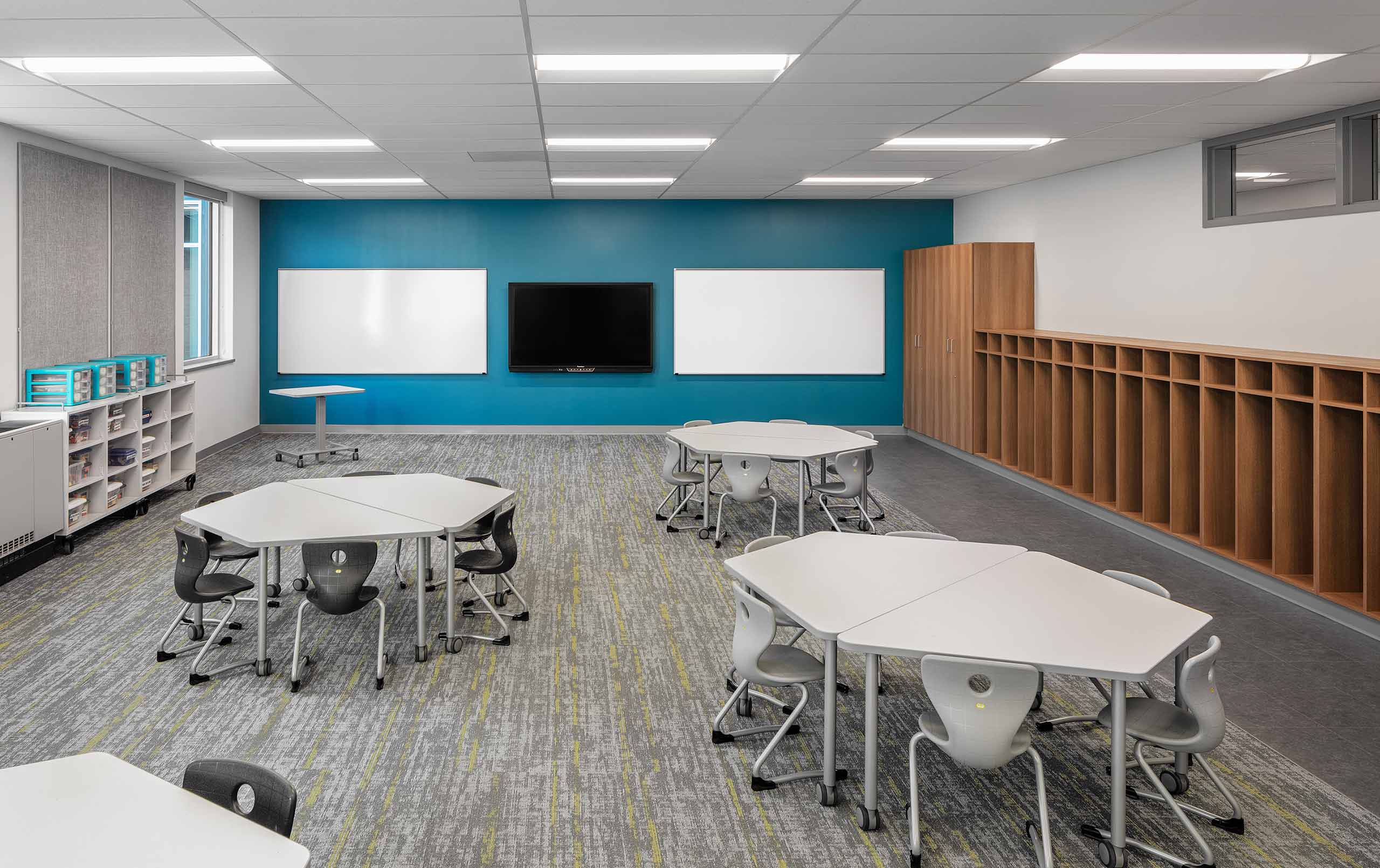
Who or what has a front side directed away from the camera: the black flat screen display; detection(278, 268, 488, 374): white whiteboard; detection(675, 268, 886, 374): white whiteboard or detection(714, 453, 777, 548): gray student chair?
the gray student chair

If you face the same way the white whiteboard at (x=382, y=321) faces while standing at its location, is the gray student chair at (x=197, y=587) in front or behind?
in front

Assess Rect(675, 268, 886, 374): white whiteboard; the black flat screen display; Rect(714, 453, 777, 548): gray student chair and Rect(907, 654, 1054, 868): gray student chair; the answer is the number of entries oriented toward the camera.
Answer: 2

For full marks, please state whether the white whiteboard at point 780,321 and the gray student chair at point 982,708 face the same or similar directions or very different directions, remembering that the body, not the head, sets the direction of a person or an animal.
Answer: very different directions

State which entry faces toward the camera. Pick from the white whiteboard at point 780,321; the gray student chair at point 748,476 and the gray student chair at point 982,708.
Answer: the white whiteboard

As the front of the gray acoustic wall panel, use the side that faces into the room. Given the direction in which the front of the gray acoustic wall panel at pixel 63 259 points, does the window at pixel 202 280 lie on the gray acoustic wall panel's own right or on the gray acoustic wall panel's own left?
on the gray acoustic wall panel's own left

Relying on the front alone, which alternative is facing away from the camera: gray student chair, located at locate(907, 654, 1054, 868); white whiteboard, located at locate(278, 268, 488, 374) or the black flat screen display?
the gray student chair

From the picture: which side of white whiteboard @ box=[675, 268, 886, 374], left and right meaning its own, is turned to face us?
front

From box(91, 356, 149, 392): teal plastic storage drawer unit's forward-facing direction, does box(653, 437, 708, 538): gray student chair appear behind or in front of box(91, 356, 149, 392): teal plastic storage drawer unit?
in front

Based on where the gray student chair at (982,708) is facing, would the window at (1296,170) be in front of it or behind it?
in front

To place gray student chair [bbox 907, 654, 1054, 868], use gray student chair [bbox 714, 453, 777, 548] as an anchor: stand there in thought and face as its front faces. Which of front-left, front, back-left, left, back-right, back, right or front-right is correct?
back

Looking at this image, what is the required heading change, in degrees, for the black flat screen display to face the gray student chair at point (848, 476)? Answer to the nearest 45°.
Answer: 0° — it already faces it

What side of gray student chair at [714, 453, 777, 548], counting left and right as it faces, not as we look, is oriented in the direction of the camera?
back

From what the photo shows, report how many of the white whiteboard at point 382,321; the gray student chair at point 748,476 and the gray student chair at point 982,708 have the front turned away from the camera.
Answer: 2

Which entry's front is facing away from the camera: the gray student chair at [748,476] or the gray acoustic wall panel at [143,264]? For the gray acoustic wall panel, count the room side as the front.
the gray student chair
